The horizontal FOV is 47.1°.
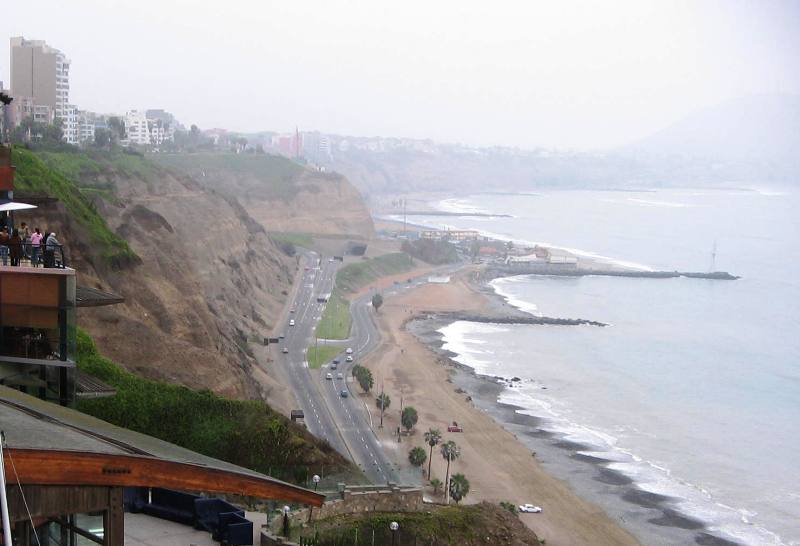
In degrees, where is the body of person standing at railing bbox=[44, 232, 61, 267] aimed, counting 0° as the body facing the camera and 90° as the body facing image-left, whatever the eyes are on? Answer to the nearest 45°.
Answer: approximately 270°
